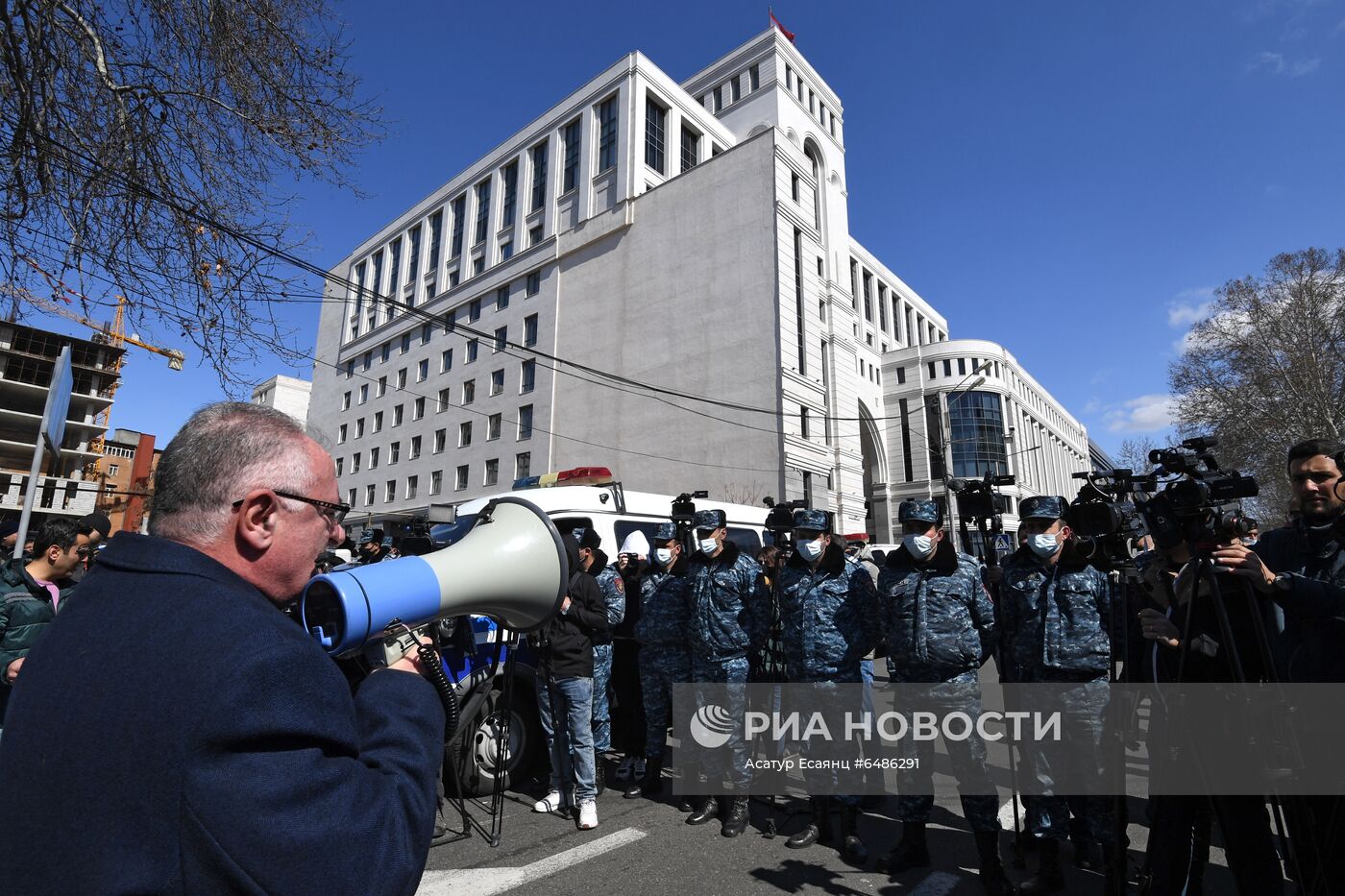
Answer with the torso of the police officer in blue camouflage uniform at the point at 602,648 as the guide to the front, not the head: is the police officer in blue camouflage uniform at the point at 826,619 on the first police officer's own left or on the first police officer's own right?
on the first police officer's own left

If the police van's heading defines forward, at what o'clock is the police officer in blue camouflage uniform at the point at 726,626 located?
The police officer in blue camouflage uniform is roughly at 8 o'clock from the police van.

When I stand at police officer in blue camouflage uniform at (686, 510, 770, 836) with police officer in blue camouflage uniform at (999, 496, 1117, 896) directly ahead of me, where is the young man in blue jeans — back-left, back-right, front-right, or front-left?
back-right

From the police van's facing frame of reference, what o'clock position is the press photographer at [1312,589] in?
The press photographer is roughly at 9 o'clock from the police van.

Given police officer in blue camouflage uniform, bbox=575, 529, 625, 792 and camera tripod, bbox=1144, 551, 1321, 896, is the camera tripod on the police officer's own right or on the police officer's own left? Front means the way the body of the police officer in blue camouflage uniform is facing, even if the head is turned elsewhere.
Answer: on the police officer's own left

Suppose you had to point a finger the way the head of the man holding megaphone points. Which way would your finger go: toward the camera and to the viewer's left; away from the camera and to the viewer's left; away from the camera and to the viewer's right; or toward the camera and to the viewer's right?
away from the camera and to the viewer's right
